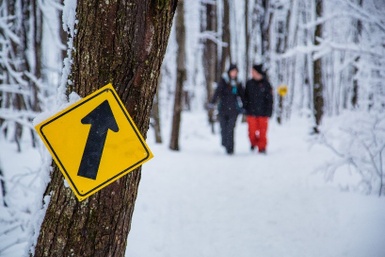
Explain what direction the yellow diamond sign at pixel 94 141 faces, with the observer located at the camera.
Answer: facing the viewer

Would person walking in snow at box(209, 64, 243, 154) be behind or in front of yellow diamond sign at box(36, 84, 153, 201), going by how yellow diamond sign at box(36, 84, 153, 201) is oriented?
behind

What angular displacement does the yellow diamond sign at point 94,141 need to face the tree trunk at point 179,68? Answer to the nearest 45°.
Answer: approximately 180°

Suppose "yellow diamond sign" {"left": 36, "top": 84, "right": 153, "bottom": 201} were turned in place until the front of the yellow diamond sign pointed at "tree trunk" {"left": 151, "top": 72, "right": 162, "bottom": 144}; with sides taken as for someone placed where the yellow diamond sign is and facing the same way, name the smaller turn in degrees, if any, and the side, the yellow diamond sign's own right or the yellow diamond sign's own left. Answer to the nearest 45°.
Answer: approximately 180°

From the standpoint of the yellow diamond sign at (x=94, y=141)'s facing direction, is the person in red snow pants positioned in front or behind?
behind
